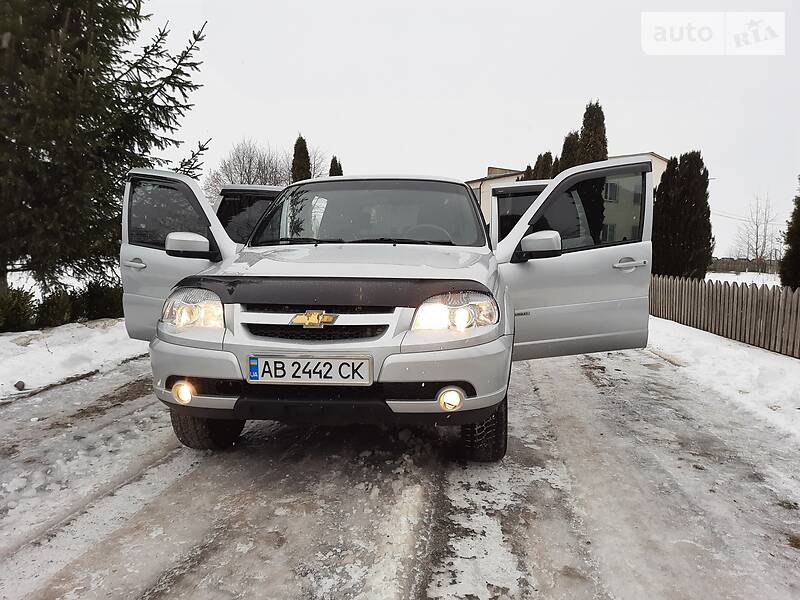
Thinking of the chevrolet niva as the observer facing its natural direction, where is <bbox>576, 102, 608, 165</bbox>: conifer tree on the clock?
The conifer tree is roughly at 7 o'clock from the chevrolet niva.

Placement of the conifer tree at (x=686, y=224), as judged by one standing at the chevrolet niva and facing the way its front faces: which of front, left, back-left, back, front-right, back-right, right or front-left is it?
back-left

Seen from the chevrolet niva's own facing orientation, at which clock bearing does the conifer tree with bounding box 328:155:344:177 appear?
The conifer tree is roughly at 6 o'clock from the chevrolet niva.

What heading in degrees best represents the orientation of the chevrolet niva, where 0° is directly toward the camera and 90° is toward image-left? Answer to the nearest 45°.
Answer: approximately 0°

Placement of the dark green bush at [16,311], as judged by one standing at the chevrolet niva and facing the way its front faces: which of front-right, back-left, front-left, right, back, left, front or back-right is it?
back-right

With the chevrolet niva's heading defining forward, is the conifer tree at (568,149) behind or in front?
behind

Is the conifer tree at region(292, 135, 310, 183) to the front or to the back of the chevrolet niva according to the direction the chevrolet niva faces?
to the back

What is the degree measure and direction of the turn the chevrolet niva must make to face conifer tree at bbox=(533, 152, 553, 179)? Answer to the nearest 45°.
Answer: approximately 180°

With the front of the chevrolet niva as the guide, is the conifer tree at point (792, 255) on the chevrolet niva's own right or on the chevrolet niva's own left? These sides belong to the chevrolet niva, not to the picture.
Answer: on the chevrolet niva's own left
